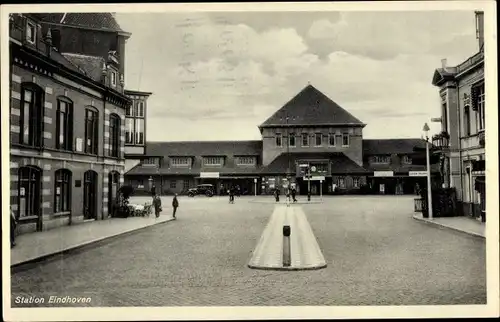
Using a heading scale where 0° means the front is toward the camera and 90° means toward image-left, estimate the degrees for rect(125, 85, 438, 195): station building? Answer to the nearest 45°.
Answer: approximately 0°

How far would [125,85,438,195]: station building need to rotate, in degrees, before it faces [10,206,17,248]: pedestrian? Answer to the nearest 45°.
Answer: approximately 45° to its right

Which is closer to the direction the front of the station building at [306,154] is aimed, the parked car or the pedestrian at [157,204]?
the pedestrian

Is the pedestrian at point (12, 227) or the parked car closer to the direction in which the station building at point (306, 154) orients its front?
the pedestrian
